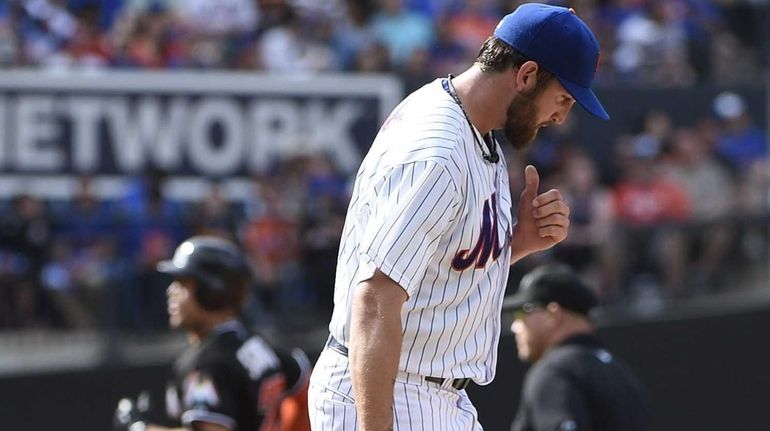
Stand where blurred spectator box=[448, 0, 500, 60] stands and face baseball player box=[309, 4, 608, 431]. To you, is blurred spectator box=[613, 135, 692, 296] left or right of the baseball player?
left

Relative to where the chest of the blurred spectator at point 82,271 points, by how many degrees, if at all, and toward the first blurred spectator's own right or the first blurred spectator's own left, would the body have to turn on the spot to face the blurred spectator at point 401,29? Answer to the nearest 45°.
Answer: approximately 135° to the first blurred spectator's own left

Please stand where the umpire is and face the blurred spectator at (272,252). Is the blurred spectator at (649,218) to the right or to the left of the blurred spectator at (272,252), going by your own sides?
right

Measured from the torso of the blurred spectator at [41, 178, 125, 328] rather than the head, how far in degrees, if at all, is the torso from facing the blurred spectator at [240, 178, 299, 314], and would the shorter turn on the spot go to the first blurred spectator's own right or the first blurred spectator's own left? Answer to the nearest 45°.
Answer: approximately 90° to the first blurred spectator's own left

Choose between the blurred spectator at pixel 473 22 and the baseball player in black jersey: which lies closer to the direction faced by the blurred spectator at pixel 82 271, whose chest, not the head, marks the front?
the baseball player in black jersey

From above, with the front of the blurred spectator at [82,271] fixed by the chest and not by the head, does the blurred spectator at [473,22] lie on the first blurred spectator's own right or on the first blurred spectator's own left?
on the first blurred spectator's own left

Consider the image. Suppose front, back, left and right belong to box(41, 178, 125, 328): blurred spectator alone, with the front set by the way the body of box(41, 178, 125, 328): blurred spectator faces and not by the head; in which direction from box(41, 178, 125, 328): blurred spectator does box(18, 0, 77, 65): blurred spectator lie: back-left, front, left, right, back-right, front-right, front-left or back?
back

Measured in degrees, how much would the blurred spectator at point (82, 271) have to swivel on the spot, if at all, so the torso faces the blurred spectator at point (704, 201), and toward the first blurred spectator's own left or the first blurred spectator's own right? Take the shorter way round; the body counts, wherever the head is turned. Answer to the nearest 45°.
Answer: approximately 90° to the first blurred spectator's own left

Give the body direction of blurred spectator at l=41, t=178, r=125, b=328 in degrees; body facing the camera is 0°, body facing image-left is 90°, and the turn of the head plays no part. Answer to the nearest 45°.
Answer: approximately 0°
